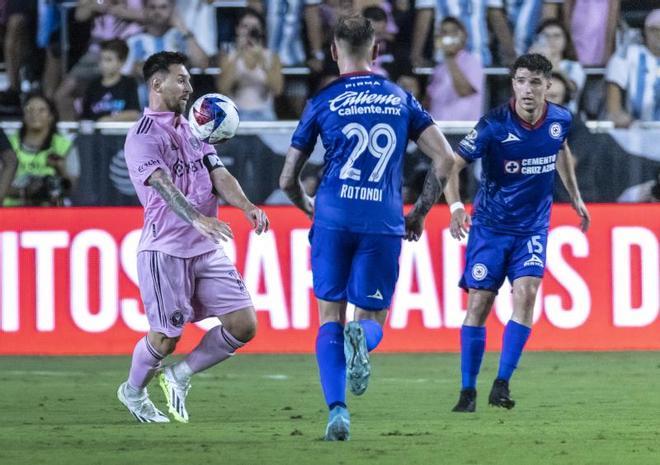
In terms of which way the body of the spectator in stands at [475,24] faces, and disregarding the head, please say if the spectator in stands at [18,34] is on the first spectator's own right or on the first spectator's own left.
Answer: on the first spectator's own right

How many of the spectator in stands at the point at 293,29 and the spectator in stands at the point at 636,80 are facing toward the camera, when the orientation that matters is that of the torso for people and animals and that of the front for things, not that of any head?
2

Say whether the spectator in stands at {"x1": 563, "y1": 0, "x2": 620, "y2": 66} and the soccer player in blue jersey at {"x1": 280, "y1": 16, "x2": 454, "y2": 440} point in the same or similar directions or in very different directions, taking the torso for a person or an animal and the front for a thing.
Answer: very different directions

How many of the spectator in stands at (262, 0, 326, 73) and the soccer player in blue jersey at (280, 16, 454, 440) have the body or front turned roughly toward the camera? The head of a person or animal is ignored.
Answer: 1

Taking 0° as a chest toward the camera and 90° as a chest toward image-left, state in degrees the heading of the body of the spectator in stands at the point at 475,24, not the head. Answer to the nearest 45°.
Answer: approximately 0°

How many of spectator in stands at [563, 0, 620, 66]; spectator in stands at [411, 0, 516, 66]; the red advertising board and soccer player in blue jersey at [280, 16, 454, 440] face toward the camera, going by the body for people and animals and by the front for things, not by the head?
3

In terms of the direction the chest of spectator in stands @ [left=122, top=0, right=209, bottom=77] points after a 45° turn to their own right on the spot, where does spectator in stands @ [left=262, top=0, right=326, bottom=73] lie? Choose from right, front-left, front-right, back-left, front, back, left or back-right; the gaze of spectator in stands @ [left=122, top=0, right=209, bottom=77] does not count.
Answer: back-left

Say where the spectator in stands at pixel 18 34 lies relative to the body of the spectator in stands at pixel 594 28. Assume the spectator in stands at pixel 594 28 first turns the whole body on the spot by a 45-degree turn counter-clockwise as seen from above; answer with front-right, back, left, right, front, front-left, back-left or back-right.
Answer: back-right

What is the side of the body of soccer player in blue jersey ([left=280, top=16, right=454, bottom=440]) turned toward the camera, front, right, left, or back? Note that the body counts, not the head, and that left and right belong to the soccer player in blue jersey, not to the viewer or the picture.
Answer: back

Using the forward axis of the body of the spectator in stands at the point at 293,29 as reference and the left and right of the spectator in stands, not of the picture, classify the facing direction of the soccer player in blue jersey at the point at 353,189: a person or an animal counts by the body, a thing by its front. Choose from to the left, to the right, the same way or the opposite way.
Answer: the opposite way

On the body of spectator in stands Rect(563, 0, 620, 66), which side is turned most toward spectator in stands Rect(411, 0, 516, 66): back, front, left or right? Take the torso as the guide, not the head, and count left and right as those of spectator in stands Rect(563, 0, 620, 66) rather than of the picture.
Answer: right

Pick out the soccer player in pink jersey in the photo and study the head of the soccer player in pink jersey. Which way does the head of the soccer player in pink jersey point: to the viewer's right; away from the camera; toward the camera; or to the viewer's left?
to the viewer's right

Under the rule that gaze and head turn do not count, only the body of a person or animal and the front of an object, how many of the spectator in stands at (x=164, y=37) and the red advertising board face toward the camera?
2

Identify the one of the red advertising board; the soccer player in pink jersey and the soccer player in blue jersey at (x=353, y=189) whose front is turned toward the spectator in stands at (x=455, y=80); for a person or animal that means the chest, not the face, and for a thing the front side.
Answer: the soccer player in blue jersey
